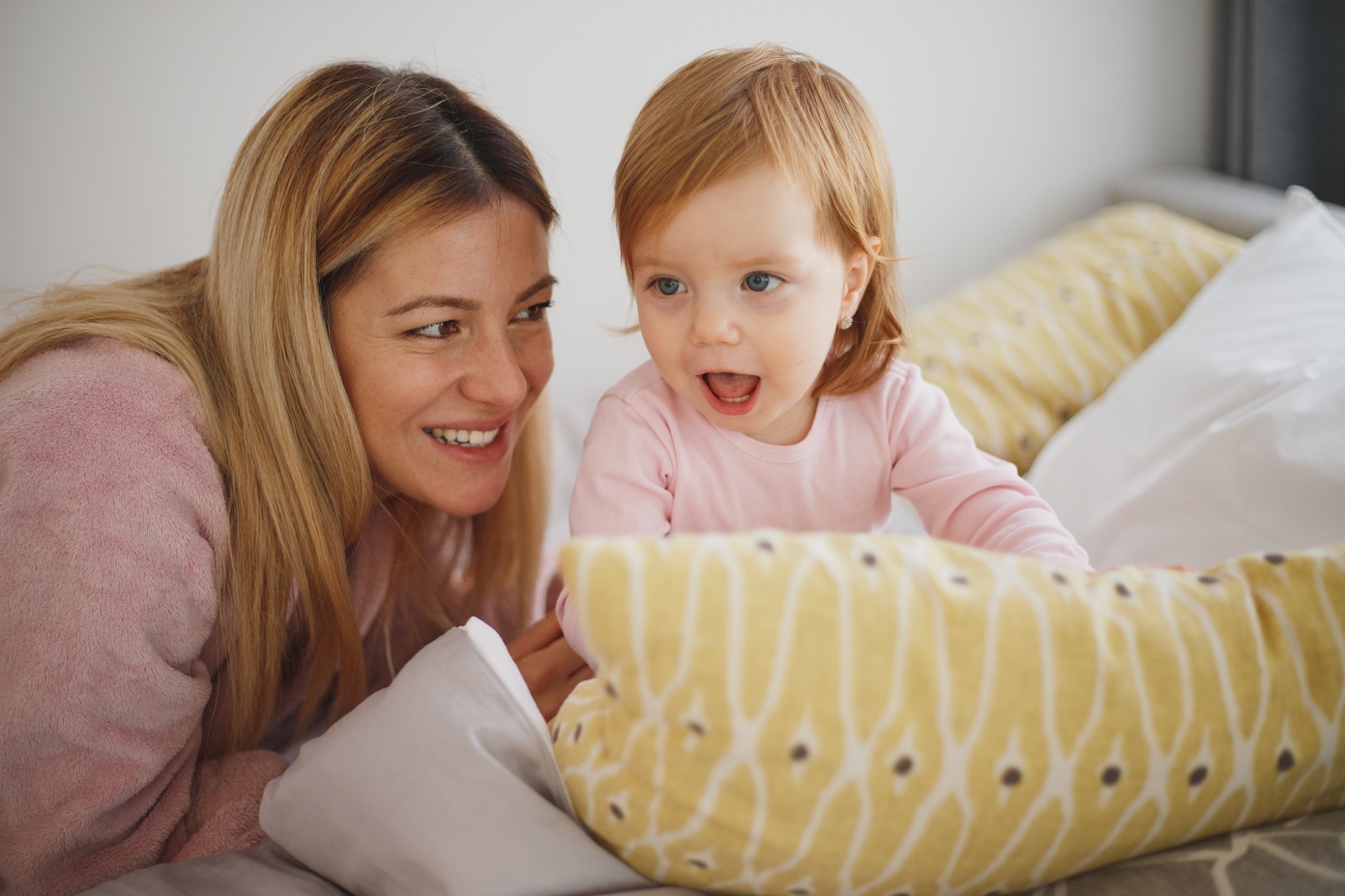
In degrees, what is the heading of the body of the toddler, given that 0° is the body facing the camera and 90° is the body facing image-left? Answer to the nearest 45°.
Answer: approximately 0°

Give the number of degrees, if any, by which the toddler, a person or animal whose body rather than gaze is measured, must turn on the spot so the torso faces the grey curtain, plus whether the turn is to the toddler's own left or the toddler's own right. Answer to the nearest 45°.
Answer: approximately 135° to the toddler's own left

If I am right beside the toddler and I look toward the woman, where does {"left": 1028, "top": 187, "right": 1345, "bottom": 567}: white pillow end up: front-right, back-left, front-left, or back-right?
back-right
